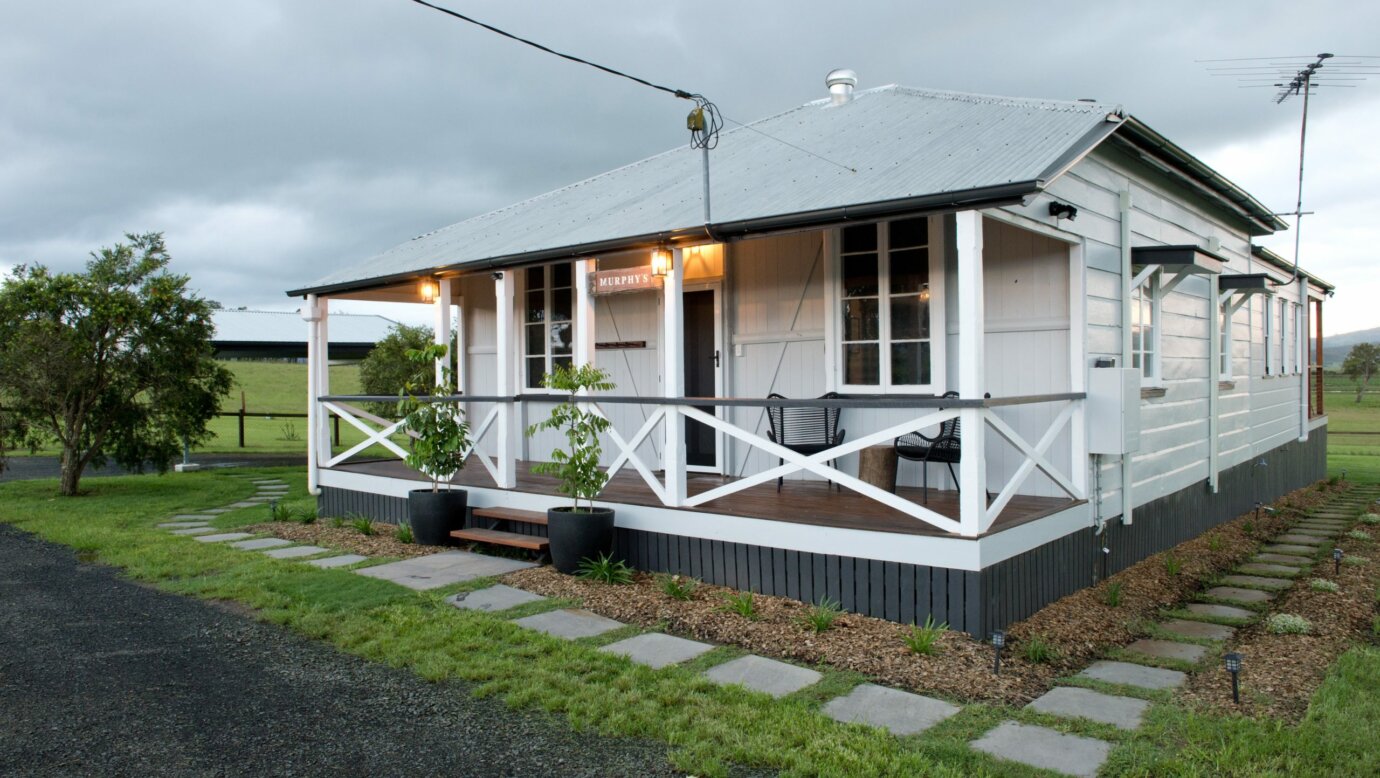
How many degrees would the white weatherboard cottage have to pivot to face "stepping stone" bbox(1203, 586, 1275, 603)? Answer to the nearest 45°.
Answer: approximately 45° to its left

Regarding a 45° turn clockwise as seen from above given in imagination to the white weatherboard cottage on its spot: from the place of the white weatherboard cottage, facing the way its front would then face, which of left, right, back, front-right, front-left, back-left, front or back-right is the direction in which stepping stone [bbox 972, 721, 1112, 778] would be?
left

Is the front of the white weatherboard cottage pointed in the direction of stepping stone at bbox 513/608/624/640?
yes

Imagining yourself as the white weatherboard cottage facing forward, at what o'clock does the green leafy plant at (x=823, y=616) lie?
The green leafy plant is roughly at 11 o'clock from the white weatherboard cottage.

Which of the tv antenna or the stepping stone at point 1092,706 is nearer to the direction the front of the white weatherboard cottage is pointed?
the stepping stone

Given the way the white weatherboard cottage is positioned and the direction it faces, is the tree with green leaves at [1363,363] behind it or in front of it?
behind

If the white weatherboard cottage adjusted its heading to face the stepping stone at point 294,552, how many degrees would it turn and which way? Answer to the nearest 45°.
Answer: approximately 45° to its right

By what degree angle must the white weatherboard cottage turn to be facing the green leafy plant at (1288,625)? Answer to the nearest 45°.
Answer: approximately 90° to its left

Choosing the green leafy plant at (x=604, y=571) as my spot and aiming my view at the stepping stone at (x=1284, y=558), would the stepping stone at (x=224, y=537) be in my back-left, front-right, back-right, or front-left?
back-left

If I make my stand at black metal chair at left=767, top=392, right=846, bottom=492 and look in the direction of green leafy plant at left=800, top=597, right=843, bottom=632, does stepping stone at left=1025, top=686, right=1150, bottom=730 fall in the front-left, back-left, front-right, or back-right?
front-left

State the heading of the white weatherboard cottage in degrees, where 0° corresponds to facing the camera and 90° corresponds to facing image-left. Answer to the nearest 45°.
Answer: approximately 45°

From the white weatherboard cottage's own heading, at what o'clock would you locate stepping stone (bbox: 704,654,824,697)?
The stepping stone is roughly at 11 o'clock from the white weatherboard cottage.

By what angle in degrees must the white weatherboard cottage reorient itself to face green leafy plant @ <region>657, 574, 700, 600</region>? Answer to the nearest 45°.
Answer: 0° — it already faces it

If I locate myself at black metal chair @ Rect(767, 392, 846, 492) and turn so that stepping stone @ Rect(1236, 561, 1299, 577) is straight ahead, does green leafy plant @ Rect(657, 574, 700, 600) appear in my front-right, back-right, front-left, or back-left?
back-right

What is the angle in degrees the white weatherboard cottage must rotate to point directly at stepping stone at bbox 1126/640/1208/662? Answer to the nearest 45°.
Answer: approximately 90° to its left
